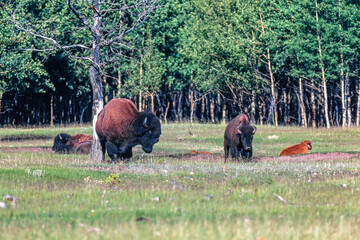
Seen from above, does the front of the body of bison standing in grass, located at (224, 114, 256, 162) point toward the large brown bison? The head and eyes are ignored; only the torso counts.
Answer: no

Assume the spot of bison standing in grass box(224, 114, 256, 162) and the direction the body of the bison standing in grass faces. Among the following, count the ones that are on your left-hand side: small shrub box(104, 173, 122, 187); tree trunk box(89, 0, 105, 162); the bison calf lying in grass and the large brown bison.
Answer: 1

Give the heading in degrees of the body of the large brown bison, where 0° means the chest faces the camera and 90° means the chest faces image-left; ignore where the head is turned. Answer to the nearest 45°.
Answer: approximately 315°

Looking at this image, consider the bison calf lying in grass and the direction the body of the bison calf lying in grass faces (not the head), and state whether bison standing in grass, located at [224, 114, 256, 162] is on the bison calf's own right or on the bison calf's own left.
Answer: on the bison calf's own right

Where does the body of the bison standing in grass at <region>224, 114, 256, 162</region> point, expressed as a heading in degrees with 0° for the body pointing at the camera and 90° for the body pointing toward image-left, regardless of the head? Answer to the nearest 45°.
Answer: approximately 315°

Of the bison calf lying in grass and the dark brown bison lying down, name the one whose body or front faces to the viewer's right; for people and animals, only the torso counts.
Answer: the bison calf lying in grass

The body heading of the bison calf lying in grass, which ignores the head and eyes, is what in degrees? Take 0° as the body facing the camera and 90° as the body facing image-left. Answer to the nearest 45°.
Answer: approximately 270°

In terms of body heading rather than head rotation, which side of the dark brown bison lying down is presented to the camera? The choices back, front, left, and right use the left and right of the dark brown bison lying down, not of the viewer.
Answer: left

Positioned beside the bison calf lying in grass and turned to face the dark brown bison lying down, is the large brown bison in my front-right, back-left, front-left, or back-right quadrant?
front-left

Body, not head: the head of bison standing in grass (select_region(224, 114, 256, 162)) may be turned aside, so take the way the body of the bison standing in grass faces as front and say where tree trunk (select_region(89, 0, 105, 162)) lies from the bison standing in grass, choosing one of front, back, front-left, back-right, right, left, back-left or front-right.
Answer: back-right

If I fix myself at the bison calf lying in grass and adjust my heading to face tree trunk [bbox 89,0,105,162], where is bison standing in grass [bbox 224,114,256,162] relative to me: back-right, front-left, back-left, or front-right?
front-left

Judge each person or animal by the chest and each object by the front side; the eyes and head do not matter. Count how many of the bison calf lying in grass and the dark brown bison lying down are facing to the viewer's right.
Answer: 1

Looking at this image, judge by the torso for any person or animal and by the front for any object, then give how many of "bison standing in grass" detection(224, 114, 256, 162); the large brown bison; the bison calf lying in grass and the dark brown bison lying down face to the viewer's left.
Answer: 1
